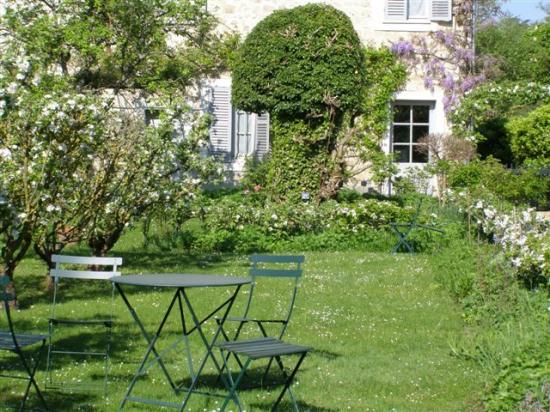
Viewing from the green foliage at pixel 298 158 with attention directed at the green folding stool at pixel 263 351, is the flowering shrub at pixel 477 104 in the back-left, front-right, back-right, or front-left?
back-left

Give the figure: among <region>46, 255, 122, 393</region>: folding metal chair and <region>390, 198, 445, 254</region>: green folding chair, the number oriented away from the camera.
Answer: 1

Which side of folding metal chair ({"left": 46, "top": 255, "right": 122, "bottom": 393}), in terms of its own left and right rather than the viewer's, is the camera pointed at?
back
